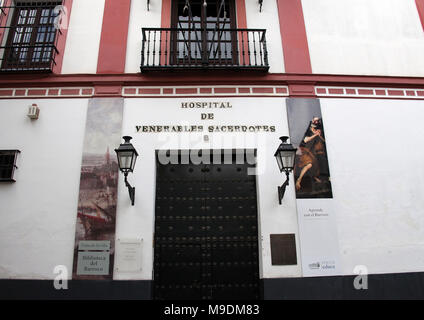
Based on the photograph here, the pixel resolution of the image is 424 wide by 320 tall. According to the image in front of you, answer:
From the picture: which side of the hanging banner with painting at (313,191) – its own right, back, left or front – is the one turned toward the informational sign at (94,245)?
right

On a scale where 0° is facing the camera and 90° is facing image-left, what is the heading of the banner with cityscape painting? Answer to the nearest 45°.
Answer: approximately 0°

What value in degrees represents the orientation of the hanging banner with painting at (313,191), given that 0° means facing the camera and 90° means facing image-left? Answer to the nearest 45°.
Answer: approximately 0°

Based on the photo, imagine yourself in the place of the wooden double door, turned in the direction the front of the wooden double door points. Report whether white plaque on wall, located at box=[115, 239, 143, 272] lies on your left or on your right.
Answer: on your right
